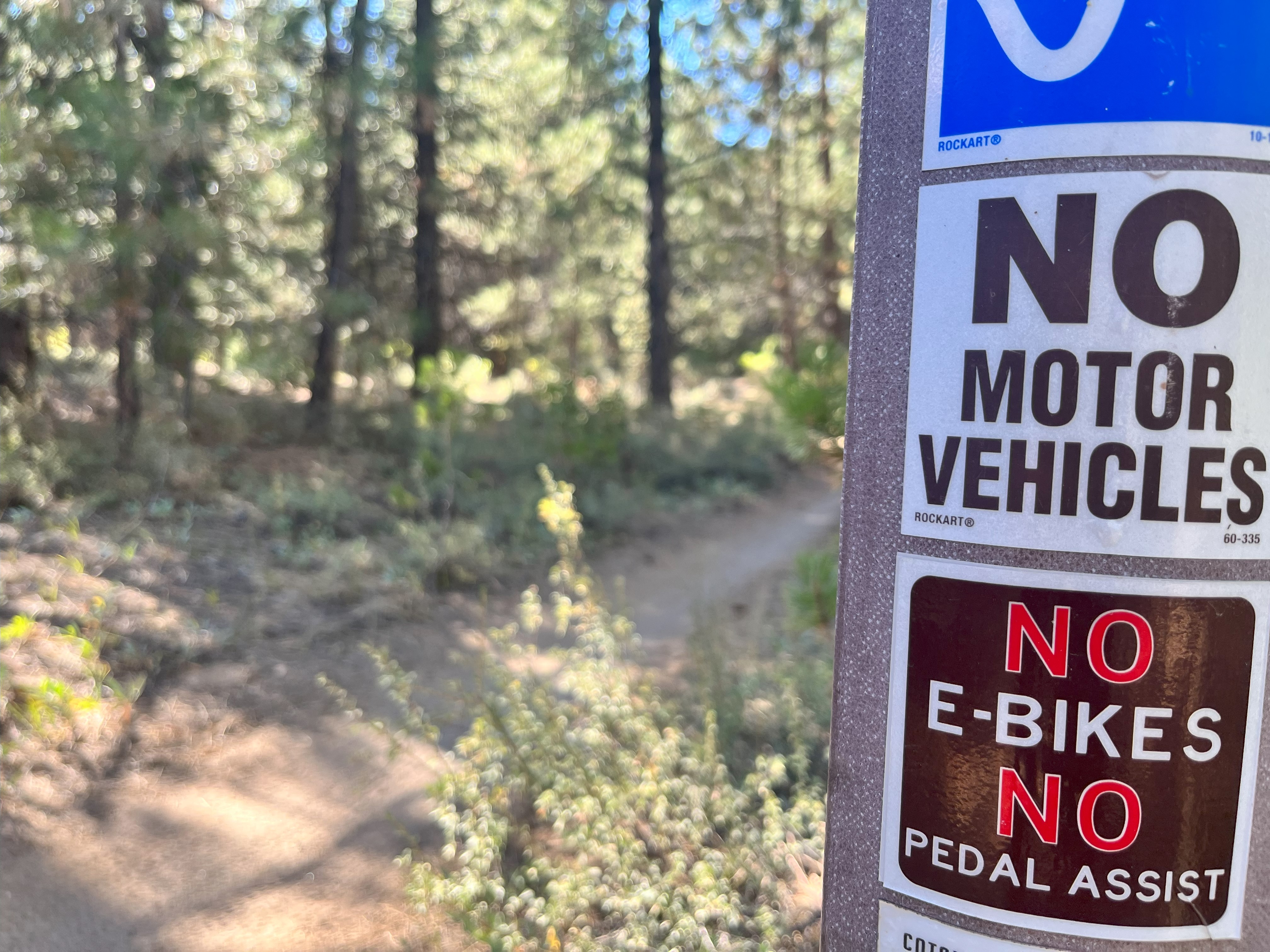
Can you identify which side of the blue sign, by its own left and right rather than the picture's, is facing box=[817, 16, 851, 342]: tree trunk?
back

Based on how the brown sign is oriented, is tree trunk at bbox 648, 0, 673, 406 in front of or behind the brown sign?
behind

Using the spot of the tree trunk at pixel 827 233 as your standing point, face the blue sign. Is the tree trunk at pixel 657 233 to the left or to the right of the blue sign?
right

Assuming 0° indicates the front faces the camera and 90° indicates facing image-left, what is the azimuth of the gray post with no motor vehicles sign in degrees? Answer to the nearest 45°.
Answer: approximately 0°
